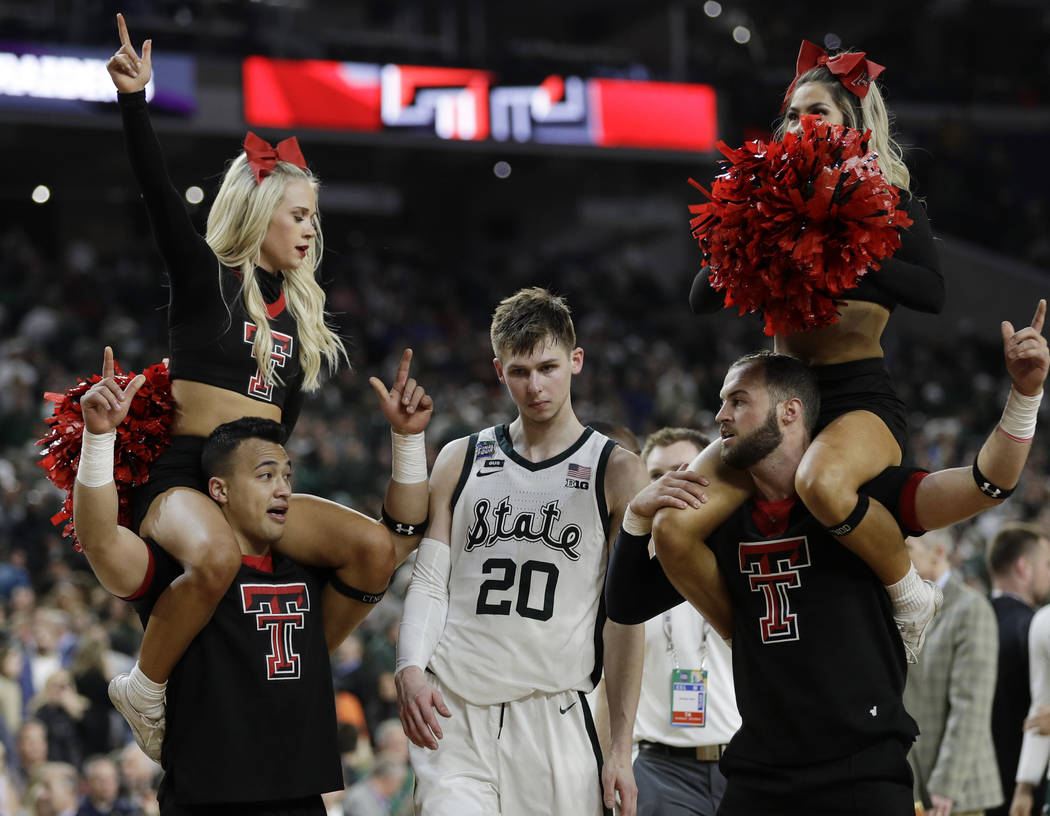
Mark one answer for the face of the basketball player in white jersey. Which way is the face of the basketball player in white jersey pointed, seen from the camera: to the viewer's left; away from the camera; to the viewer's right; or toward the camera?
toward the camera

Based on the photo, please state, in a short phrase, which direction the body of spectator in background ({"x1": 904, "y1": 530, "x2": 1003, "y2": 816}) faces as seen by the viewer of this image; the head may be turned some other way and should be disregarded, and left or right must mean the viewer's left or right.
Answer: facing to the left of the viewer

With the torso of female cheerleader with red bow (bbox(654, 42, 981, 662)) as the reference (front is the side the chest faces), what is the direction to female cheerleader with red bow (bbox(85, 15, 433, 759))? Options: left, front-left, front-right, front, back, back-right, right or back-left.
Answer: front-right

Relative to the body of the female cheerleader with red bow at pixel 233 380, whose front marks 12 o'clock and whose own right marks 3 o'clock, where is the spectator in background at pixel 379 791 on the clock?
The spectator in background is roughly at 8 o'clock from the female cheerleader with red bow.

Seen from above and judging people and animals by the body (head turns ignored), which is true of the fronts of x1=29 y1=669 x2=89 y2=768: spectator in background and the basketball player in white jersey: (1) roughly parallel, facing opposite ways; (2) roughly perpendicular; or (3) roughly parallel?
roughly parallel

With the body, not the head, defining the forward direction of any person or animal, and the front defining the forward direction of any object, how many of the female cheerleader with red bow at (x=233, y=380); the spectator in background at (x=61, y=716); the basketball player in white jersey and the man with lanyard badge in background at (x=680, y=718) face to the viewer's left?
0

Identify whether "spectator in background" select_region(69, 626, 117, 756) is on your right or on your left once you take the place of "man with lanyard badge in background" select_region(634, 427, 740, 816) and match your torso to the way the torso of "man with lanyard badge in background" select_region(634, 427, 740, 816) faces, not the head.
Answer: on your right

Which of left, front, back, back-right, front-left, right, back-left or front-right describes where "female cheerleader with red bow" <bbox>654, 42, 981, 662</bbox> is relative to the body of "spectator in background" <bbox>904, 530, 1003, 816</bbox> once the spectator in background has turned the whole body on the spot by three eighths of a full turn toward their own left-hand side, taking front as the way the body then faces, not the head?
front-right

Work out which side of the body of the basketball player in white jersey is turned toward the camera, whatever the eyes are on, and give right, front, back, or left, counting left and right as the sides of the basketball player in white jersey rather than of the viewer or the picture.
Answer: front

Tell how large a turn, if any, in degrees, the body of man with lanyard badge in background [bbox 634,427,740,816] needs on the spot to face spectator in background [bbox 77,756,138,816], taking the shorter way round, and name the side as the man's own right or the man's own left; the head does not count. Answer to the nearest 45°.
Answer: approximately 135° to the man's own right

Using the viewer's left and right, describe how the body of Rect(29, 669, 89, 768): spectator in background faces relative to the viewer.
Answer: facing the viewer

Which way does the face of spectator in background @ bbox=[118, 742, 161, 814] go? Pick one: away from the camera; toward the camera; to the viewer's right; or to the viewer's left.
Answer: toward the camera

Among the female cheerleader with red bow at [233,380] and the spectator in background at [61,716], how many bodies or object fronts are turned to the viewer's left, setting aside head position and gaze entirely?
0

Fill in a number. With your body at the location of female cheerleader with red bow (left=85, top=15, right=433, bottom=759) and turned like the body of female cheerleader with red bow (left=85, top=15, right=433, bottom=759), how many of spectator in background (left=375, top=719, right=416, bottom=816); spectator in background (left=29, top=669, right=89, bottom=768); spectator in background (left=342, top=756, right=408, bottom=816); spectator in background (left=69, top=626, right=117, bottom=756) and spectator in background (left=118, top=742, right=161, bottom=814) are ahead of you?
0

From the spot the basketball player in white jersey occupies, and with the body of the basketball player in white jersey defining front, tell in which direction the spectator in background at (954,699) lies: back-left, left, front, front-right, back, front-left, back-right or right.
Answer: back-left
